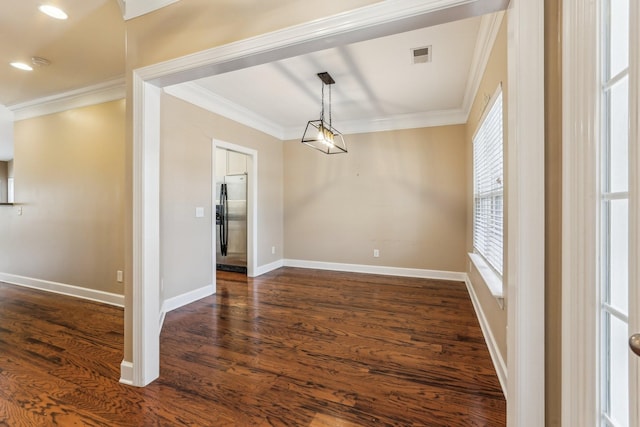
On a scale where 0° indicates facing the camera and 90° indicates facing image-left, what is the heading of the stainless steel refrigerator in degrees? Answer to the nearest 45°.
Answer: approximately 45°

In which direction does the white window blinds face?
to the viewer's left

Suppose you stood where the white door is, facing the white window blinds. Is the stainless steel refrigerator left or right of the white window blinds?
left

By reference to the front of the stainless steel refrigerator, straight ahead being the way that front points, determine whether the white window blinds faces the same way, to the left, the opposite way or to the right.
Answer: to the right

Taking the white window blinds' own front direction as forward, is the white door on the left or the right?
on its left

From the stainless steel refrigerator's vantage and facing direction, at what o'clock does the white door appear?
The white door is roughly at 10 o'clock from the stainless steel refrigerator.

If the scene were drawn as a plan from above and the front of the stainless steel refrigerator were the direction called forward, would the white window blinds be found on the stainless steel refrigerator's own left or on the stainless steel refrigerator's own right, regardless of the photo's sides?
on the stainless steel refrigerator's own left

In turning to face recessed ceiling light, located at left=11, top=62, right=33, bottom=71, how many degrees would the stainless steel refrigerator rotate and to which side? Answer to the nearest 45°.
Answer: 0° — it already faces it

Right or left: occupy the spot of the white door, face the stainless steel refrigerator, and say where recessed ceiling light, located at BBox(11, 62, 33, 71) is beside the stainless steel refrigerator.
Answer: left
